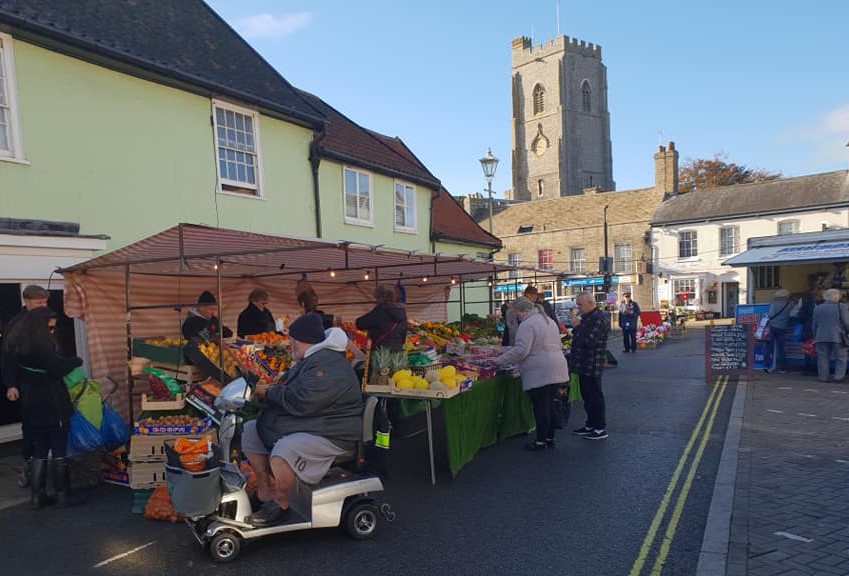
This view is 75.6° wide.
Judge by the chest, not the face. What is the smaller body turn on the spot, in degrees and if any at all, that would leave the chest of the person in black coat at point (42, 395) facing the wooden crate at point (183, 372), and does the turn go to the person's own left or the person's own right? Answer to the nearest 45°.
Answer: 0° — they already face it

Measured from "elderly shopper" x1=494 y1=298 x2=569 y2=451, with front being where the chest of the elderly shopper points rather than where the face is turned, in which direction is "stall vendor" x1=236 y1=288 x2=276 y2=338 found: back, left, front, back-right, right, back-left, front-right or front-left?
front

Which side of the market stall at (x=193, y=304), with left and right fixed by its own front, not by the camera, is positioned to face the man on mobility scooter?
front

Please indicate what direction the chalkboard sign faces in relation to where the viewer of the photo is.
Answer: facing the viewer

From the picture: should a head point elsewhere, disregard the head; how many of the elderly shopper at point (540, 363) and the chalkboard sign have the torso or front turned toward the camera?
1

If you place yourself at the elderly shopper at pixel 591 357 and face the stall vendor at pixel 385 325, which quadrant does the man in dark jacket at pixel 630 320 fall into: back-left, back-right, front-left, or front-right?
back-right

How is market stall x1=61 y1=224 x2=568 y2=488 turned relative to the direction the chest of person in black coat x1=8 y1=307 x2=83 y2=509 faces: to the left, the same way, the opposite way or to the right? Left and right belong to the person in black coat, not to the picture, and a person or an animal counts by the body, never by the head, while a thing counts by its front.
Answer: to the right

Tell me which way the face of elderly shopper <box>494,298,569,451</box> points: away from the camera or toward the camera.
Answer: away from the camera

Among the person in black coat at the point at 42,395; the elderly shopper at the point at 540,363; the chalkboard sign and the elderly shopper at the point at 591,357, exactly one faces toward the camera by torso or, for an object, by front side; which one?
the chalkboard sign

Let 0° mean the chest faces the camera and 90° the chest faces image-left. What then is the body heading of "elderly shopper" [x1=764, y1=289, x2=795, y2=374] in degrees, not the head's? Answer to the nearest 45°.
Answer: approximately 225°

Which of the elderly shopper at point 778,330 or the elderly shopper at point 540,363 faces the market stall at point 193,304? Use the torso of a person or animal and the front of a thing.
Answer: the elderly shopper at point 540,363

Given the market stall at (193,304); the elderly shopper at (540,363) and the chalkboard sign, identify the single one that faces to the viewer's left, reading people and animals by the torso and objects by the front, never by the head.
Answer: the elderly shopper

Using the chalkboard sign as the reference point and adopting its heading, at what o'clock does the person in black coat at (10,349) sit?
The person in black coat is roughly at 1 o'clock from the chalkboard sign.

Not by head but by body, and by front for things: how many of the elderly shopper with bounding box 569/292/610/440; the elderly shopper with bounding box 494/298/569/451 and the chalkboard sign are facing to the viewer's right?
0

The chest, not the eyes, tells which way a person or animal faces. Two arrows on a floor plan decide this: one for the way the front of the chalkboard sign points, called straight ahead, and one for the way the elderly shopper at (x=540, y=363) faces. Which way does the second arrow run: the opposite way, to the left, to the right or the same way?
to the right
